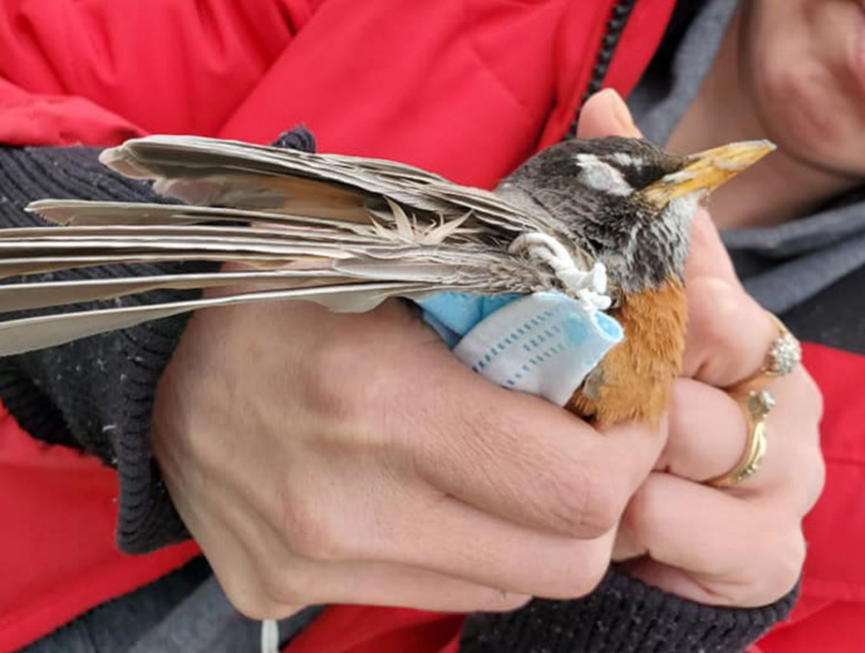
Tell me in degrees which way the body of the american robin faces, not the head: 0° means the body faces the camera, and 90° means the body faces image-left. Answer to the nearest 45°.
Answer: approximately 270°
